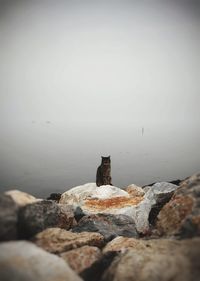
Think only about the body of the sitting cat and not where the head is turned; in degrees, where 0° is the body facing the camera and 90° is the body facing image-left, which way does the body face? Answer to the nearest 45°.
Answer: approximately 315°

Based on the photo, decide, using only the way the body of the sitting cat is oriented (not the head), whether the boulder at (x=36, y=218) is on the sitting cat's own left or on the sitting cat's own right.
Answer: on the sitting cat's own right

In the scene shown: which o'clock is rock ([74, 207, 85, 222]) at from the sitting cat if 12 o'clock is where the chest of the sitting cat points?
The rock is roughly at 2 o'clock from the sitting cat.

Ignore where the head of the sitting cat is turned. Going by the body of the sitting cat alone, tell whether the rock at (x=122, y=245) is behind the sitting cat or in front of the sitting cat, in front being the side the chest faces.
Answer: in front

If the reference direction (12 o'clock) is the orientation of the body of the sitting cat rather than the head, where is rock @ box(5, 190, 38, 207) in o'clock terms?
The rock is roughly at 2 o'clock from the sitting cat.

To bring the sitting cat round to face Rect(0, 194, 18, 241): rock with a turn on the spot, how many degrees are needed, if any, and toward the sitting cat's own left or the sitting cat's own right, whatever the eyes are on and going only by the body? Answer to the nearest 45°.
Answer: approximately 45° to the sitting cat's own right

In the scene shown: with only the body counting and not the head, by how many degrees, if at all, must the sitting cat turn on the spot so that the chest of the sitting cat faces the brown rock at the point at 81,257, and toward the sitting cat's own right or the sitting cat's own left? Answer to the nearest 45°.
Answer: approximately 45° to the sitting cat's own right

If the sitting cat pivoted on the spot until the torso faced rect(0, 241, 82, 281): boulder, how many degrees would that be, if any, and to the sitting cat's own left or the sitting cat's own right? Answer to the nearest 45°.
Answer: approximately 45° to the sitting cat's own right
